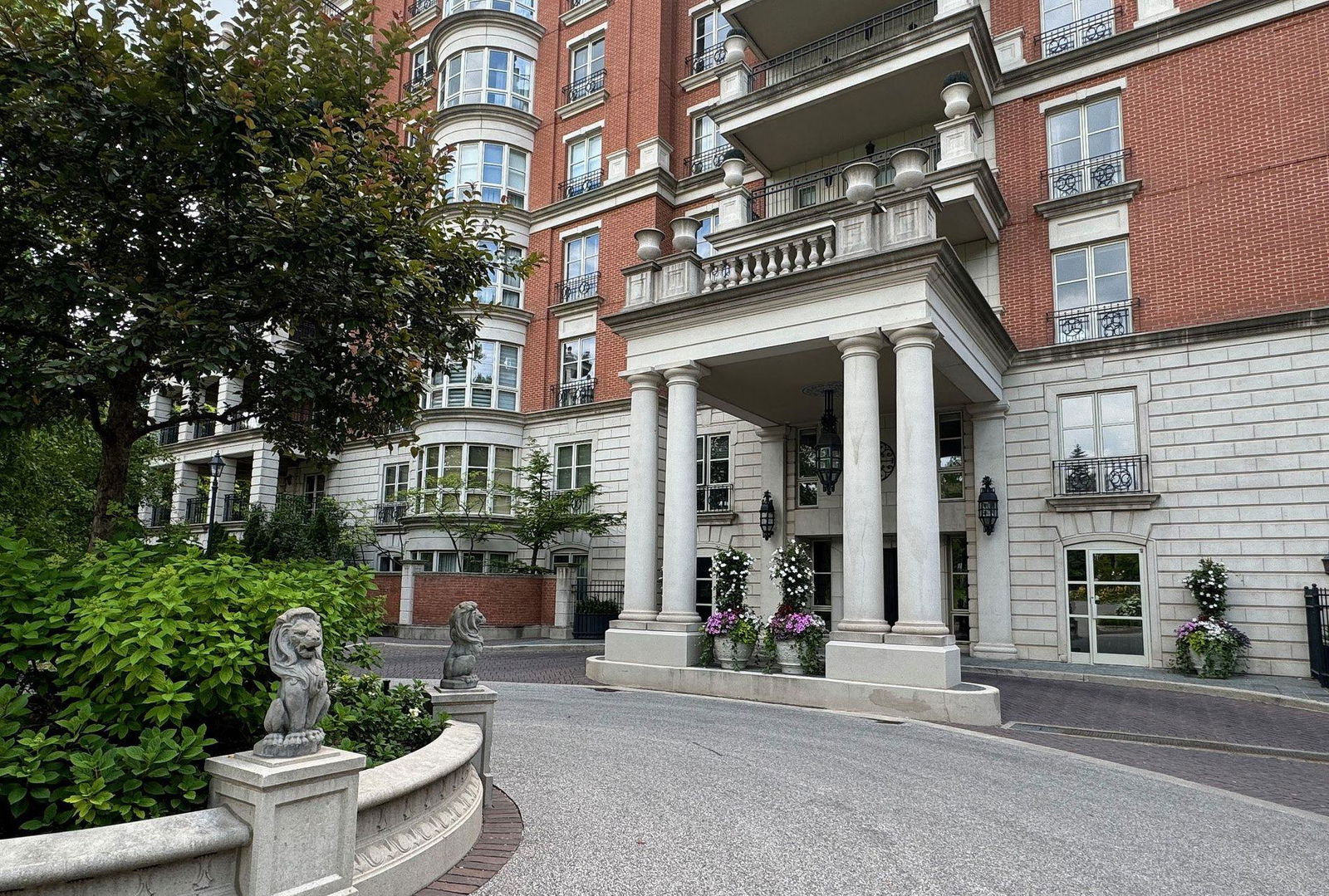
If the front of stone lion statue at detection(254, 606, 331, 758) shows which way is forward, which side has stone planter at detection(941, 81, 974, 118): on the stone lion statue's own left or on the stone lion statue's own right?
on the stone lion statue's own left

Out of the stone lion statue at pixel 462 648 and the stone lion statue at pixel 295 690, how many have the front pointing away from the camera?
0

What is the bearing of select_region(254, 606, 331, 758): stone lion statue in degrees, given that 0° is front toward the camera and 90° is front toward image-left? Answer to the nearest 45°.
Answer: approximately 315°

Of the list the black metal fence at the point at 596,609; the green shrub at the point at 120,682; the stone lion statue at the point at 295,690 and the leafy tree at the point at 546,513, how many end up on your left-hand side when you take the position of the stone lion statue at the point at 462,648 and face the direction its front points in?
2

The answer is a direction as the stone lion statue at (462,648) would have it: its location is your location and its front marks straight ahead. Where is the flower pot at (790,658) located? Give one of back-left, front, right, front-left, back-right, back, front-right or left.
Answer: front-left

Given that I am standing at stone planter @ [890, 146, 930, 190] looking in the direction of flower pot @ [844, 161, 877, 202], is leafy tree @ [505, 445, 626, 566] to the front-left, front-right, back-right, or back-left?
front-right

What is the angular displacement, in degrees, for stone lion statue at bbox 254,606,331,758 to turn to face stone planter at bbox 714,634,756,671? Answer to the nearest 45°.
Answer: approximately 90° to its left

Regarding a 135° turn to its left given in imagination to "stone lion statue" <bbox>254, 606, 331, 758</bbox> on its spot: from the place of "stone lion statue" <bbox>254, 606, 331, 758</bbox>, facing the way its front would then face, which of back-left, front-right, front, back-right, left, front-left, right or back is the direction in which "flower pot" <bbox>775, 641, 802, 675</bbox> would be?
front-right

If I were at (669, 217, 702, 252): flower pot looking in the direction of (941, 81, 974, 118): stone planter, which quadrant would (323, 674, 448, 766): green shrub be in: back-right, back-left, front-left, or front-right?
back-right

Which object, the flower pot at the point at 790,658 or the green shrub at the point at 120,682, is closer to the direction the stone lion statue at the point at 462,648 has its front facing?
the flower pot
